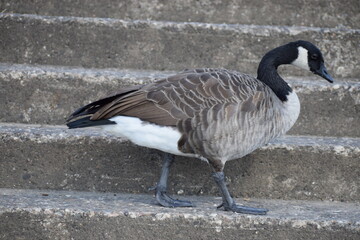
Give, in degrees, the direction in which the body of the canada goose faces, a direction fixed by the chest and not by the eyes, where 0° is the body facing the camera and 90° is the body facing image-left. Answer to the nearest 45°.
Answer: approximately 270°
